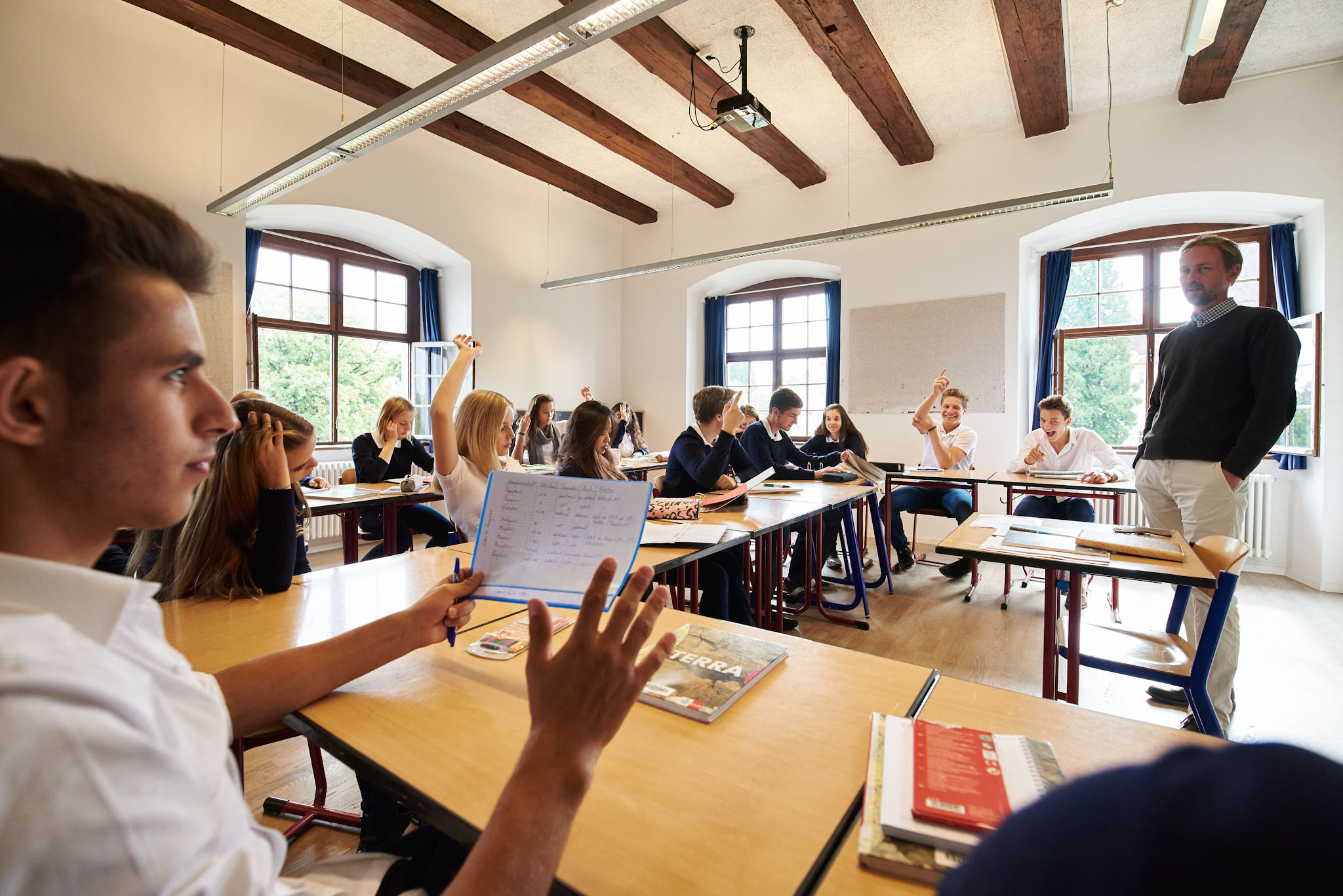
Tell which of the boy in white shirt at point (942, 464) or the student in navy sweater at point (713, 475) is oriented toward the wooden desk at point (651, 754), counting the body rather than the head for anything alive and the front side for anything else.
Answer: the boy in white shirt

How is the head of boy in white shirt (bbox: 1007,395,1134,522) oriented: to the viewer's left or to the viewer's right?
to the viewer's left

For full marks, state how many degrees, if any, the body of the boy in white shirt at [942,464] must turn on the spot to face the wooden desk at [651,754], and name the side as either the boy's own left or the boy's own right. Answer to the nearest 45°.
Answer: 0° — they already face it

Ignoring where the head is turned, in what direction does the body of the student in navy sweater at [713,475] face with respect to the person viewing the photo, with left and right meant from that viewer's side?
facing to the right of the viewer

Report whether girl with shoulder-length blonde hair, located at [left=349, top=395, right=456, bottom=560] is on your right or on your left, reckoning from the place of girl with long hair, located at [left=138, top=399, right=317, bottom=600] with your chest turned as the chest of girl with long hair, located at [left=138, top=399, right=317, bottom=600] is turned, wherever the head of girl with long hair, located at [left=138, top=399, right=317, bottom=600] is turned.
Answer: on your left

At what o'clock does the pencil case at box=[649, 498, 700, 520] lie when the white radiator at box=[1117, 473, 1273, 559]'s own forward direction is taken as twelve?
The pencil case is roughly at 1 o'clock from the white radiator.

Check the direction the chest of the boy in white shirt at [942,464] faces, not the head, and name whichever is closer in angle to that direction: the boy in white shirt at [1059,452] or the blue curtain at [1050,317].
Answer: the boy in white shirt

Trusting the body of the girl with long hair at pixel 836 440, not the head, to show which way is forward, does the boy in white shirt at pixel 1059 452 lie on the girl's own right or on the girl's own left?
on the girl's own left

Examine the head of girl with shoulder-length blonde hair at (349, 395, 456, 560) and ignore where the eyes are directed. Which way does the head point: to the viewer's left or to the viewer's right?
to the viewer's right

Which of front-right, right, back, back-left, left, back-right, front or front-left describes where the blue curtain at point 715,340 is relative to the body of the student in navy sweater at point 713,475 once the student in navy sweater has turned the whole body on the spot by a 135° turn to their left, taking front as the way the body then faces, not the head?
front-right

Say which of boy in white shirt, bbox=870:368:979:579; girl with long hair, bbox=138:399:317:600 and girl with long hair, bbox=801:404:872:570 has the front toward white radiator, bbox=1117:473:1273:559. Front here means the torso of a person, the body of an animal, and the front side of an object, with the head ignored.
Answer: girl with long hair, bbox=138:399:317:600
